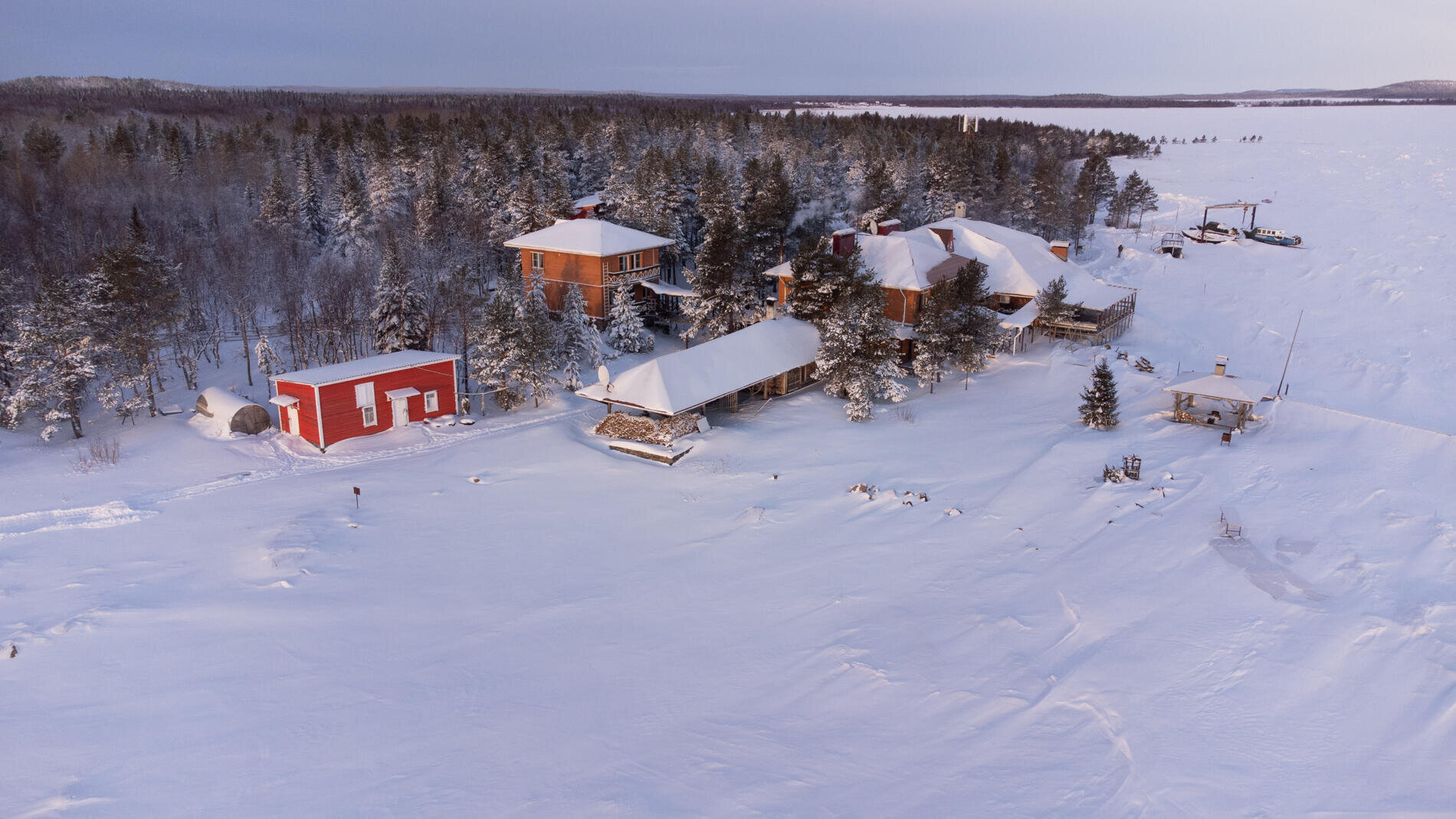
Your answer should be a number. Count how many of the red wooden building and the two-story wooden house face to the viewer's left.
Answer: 0

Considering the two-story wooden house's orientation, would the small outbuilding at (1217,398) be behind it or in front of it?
in front

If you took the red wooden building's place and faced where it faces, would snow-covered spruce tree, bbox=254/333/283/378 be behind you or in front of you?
behind

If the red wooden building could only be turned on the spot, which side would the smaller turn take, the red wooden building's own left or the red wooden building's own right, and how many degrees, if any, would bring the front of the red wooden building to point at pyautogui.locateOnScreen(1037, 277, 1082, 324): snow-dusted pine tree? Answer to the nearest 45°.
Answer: approximately 45° to the red wooden building's own left

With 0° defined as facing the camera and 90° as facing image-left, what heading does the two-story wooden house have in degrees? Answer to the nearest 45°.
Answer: approximately 315°

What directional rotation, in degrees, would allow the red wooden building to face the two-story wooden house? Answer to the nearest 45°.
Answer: approximately 90° to its left

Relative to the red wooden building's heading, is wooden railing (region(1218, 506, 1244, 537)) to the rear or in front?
in front

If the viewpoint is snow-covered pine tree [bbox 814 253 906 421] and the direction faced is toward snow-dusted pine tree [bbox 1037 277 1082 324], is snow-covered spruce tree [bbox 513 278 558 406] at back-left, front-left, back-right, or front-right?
back-left
